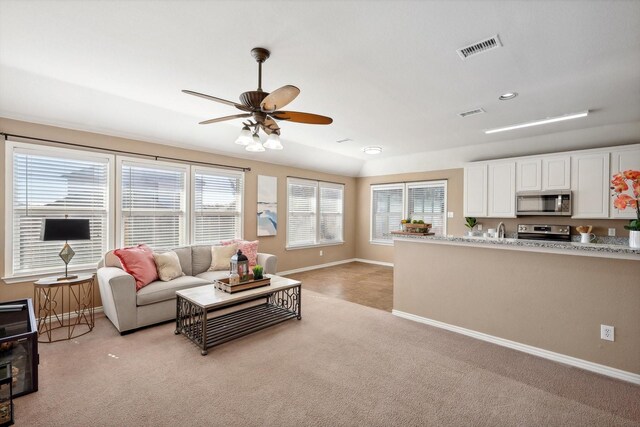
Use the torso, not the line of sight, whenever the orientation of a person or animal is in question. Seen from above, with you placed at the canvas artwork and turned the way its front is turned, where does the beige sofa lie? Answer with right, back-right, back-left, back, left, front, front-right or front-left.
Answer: right

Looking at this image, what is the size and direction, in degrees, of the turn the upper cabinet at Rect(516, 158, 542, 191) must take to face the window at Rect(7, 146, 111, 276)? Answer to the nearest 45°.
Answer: approximately 45° to its right

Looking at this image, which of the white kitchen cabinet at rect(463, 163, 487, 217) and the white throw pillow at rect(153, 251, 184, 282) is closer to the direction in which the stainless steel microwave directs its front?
the white throw pillow

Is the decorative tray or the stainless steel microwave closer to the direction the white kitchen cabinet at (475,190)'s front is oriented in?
the decorative tray

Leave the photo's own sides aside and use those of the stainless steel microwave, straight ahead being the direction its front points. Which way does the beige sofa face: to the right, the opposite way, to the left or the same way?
to the left

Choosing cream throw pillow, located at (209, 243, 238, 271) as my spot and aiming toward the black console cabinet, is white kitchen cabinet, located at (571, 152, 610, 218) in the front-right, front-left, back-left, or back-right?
back-left

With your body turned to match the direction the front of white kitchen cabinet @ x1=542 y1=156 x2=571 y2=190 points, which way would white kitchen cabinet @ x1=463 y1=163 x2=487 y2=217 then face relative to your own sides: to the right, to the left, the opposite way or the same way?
the same way

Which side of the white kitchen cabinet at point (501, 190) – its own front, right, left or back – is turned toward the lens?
front

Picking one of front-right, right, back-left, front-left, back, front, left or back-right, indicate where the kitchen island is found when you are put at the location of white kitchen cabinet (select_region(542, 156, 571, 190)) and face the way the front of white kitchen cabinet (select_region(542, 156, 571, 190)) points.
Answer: front

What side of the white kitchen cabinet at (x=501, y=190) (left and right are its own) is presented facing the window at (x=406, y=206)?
right

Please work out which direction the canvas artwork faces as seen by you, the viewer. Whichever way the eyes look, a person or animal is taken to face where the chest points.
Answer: facing the viewer and to the right of the viewer

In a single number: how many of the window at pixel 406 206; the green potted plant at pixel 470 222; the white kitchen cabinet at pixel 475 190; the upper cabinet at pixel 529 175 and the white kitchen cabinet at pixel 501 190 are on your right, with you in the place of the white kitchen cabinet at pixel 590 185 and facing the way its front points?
5

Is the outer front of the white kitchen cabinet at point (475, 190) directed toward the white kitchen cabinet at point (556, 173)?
no

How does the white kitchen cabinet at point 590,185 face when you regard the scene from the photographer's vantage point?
facing the viewer
